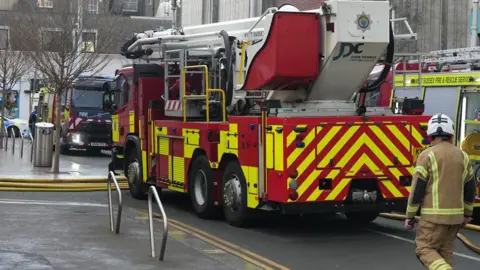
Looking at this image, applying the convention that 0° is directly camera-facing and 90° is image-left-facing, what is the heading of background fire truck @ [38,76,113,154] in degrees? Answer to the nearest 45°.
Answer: approximately 315°

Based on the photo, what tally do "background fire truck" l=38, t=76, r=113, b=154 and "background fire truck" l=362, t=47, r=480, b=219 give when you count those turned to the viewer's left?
1

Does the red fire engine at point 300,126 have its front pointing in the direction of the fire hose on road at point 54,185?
yes

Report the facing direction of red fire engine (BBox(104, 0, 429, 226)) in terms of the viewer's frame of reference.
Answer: facing away from the viewer and to the left of the viewer

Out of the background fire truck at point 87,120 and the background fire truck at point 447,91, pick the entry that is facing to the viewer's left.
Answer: the background fire truck at point 447,91

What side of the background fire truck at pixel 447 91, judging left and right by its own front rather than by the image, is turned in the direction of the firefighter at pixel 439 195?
left

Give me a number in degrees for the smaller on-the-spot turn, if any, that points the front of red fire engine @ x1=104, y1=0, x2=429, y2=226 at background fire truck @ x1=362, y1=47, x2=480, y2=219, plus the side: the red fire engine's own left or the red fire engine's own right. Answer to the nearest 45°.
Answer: approximately 90° to the red fire engine's own right

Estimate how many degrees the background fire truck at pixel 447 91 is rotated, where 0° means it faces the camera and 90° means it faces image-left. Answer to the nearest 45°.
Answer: approximately 90°

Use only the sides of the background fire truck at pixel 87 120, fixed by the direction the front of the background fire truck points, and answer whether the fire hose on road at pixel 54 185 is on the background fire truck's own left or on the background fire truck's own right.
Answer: on the background fire truck's own right

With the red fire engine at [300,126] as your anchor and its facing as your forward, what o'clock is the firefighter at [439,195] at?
The firefighter is roughly at 7 o'clock from the red fire engine.
